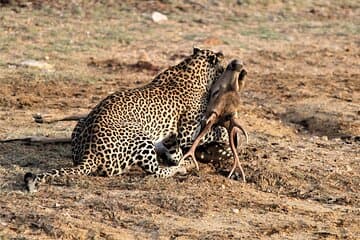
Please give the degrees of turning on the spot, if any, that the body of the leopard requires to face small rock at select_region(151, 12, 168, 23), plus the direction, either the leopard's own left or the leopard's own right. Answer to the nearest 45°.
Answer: approximately 90° to the leopard's own left

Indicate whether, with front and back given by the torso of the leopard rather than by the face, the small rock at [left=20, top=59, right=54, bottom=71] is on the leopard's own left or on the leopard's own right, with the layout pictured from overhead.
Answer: on the leopard's own left

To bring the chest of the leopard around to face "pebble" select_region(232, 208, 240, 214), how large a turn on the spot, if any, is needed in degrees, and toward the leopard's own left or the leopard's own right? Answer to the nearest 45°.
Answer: approximately 45° to the leopard's own right

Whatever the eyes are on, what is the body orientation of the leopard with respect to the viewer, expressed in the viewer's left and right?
facing to the right of the viewer

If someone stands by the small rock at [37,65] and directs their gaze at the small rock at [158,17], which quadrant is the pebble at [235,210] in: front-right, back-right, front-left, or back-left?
back-right

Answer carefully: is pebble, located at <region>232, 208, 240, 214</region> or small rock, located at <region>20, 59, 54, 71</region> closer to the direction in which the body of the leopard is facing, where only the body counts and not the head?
the pebble
